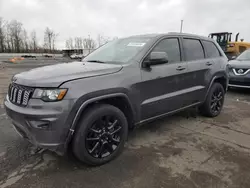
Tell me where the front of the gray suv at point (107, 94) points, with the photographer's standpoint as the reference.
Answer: facing the viewer and to the left of the viewer

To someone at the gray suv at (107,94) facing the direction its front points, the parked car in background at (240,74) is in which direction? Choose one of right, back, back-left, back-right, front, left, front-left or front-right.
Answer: back
